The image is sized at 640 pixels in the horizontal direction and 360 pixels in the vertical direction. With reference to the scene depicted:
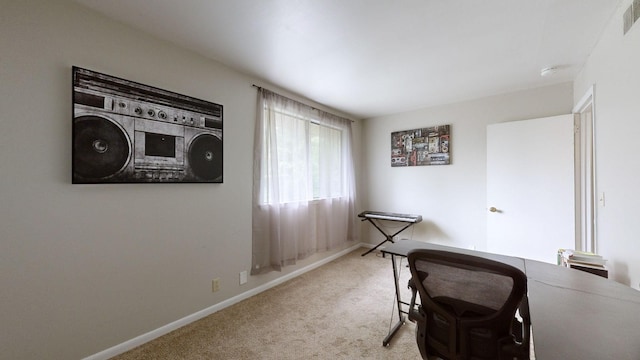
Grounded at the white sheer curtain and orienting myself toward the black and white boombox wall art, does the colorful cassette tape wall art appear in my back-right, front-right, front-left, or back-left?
back-left

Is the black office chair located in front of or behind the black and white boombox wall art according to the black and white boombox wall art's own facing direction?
in front

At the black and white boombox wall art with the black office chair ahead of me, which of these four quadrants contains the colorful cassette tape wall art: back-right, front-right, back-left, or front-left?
front-left

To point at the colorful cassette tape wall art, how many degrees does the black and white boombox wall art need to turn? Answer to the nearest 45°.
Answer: approximately 45° to its left

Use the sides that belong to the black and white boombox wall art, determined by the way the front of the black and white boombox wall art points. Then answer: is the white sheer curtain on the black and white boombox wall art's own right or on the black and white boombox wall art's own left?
on the black and white boombox wall art's own left

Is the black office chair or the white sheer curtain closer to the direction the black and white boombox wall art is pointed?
the black office chair

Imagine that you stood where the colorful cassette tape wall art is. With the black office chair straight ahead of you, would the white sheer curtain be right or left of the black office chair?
right

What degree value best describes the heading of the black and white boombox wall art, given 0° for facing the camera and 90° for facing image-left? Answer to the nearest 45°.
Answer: approximately 315°

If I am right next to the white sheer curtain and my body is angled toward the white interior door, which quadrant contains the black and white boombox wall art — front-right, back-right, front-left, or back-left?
back-right

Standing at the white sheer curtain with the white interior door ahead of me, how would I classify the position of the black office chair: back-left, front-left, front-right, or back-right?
front-right

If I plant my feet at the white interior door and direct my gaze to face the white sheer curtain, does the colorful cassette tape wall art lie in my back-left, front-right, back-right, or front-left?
front-right

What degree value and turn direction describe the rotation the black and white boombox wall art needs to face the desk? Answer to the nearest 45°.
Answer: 0° — it already faces it
